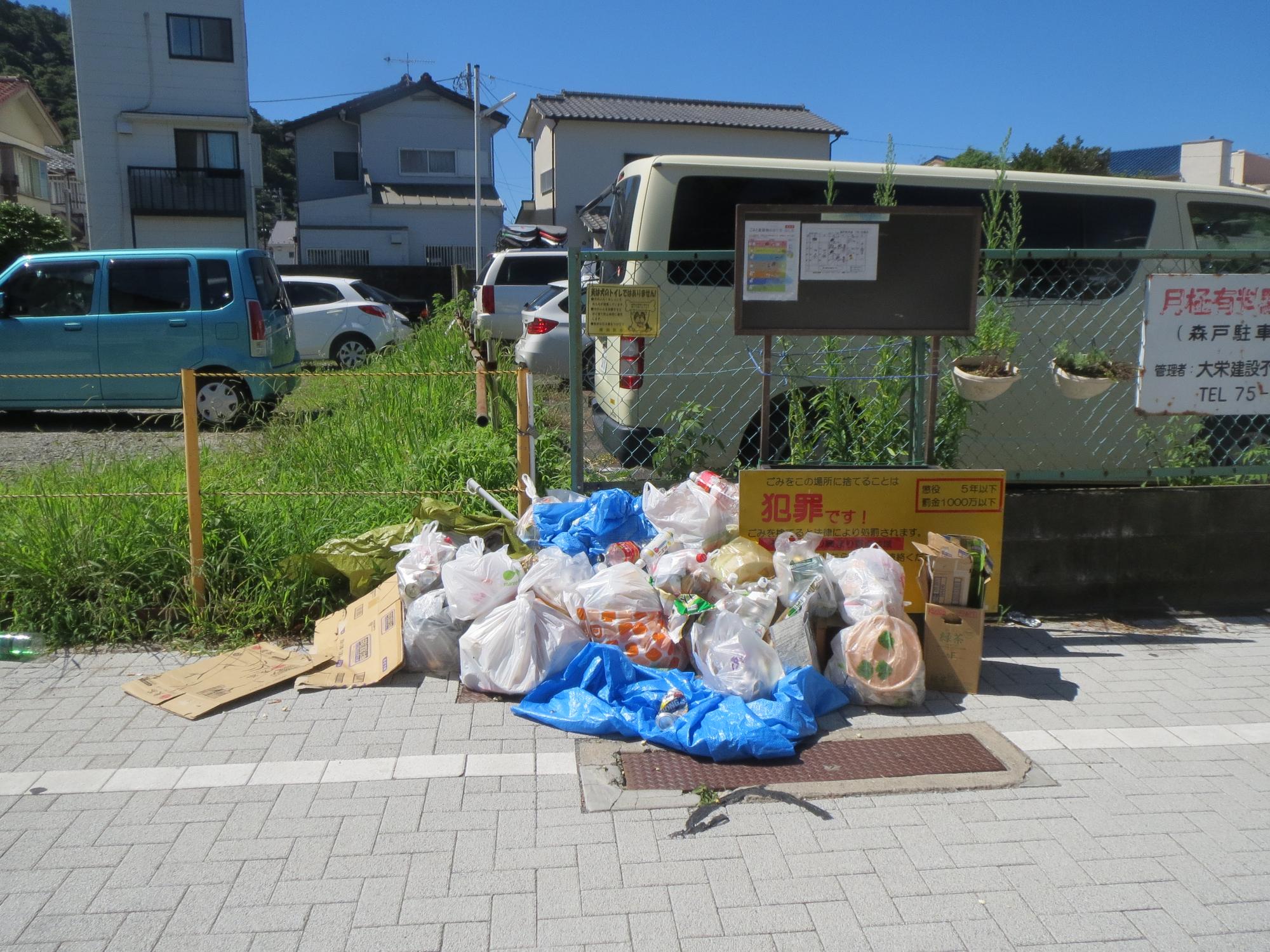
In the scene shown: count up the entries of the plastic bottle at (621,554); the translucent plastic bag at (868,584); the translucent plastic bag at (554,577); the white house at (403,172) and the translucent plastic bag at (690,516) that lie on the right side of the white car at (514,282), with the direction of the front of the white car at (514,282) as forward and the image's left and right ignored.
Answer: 4

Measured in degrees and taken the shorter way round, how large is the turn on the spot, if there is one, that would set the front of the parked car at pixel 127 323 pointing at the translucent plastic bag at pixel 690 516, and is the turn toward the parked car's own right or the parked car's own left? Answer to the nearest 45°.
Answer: approximately 90° to the parked car's own left

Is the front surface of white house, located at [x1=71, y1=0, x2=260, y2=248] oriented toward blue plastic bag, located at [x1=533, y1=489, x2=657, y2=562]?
yes

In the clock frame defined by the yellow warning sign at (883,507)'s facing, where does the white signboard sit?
The white signboard is roughly at 8 o'clock from the yellow warning sign.

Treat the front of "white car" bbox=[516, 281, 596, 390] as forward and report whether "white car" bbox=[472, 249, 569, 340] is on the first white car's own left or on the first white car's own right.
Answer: on the first white car's own left

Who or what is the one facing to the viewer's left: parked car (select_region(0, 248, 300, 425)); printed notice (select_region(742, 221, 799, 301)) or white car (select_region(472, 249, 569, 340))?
the parked car

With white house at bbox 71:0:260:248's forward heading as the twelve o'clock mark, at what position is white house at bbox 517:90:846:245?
white house at bbox 517:90:846:245 is roughly at 9 o'clock from white house at bbox 71:0:260:248.

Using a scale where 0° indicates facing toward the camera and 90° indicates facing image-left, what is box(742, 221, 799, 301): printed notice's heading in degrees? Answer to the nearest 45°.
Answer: approximately 0°
